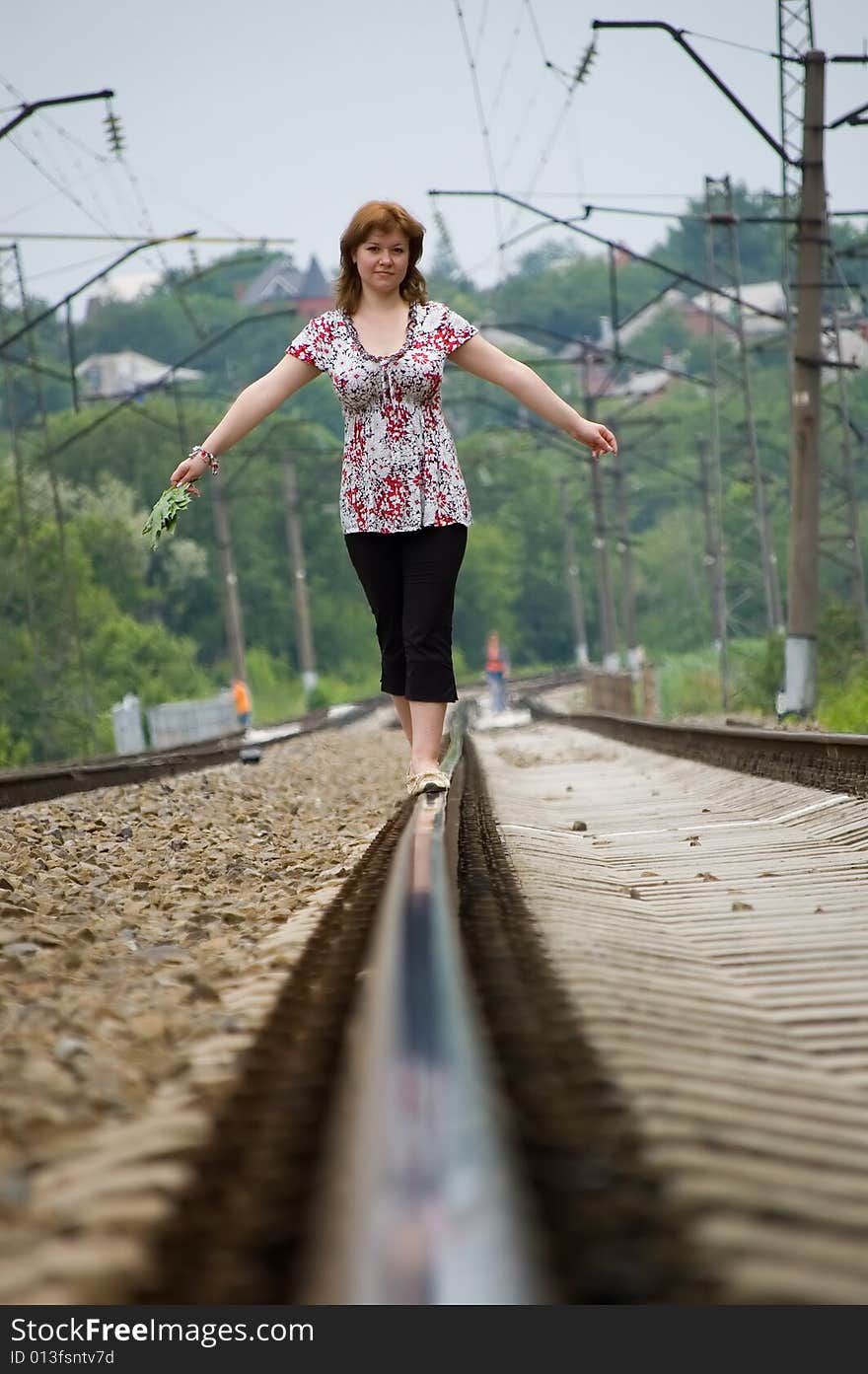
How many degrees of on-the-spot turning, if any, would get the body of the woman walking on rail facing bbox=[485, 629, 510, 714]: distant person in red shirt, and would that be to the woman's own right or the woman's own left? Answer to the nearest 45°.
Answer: approximately 180°

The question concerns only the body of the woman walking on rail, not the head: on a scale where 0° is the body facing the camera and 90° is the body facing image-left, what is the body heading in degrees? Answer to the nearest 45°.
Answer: approximately 0°

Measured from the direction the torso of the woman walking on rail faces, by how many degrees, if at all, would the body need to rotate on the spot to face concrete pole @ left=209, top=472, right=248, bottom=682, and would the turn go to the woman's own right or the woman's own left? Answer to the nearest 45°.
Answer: approximately 180°

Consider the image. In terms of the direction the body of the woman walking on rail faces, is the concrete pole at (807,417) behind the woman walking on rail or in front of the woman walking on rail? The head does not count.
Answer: behind
